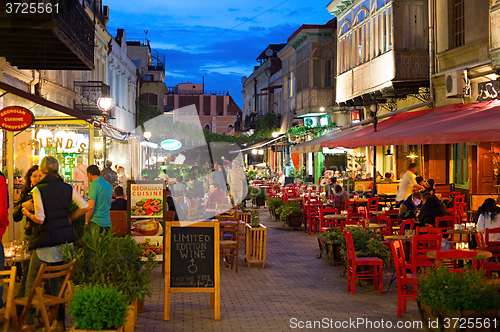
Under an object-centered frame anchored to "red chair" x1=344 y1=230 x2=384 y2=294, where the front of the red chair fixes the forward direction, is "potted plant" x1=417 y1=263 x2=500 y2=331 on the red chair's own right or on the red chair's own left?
on the red chair's own right

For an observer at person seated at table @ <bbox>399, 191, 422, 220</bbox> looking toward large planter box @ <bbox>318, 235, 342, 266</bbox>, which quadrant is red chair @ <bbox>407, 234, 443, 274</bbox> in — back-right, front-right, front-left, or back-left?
front-left

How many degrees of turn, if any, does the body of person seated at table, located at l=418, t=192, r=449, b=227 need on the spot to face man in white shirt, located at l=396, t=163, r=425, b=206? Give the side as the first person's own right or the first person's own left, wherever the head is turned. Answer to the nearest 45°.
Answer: approximately 90° to the first person's own right

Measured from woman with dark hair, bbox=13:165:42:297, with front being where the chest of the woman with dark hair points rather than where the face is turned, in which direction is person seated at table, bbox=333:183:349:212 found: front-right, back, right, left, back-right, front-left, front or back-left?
left

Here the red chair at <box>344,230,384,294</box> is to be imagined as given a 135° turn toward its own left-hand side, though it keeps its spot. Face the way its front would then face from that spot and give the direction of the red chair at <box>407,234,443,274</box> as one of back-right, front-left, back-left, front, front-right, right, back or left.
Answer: back

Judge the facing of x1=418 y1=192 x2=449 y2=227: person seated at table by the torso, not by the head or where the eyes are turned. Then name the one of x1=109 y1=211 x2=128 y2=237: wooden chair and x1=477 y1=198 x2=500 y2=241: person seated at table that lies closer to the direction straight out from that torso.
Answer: the wooden chair

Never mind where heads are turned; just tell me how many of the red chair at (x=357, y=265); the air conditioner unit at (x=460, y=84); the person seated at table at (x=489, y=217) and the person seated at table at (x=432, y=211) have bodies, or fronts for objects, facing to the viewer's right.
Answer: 1

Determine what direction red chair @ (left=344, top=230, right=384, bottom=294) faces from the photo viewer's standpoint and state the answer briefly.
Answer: facing to the right of the viewer

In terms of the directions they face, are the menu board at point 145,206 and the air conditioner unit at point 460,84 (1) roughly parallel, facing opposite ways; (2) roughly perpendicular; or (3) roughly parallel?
roughly perpendicular

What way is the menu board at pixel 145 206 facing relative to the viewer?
toward the camera

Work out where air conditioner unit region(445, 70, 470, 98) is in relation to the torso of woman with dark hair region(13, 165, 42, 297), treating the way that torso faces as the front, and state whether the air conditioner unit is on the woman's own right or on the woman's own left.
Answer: on the woman's own left

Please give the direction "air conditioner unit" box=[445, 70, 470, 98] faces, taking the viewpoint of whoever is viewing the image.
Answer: facing the viewer and to the left of the viewer

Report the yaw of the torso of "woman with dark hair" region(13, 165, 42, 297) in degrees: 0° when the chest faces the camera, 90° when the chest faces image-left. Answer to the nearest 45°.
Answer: approximately 315°

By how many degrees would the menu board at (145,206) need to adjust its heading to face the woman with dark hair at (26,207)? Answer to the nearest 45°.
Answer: approximately 45° to its right
